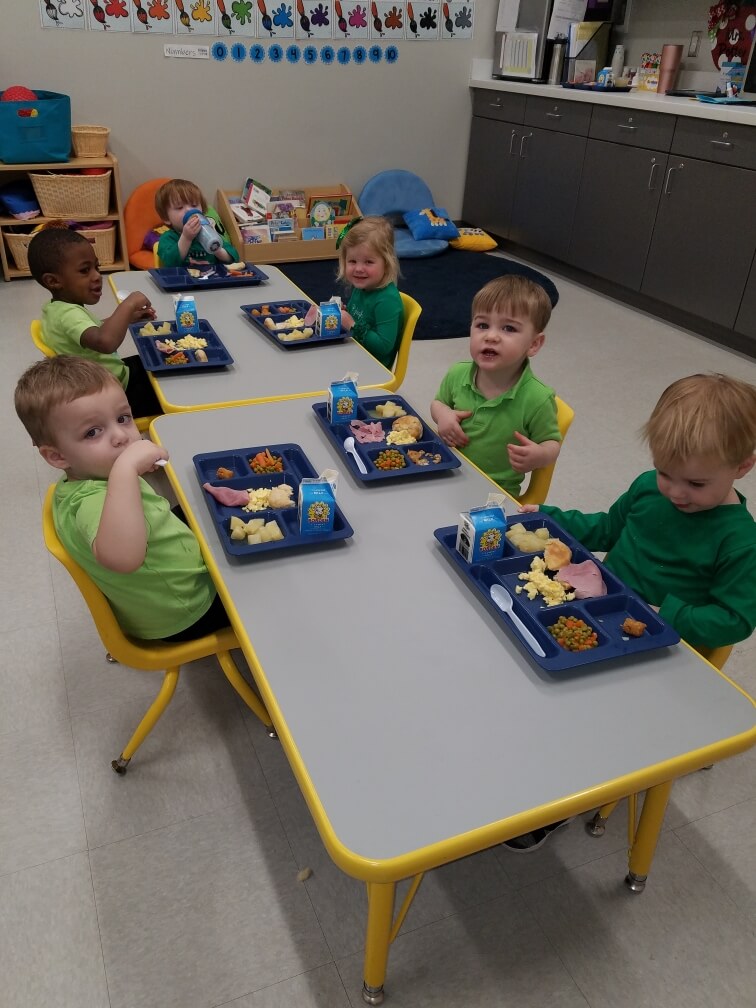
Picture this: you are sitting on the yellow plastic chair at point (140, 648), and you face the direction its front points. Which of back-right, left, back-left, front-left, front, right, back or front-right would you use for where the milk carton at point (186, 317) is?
left

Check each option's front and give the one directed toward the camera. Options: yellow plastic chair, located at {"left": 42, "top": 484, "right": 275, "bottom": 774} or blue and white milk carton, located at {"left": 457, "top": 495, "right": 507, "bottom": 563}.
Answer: the blue and white milk carton

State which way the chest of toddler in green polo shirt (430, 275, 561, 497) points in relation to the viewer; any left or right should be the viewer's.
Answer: facing the viewer and to the left of the viewer

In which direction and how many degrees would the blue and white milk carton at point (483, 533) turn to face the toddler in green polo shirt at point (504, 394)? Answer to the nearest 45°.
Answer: approximately 180°

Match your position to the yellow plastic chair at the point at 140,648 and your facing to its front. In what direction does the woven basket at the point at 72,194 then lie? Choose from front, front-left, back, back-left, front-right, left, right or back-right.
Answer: left

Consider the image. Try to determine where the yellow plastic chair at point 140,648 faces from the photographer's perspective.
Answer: facing to the right of the viewer

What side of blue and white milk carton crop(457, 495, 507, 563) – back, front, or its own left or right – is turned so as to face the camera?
front

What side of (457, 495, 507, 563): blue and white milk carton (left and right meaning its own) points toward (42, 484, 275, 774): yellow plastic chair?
right

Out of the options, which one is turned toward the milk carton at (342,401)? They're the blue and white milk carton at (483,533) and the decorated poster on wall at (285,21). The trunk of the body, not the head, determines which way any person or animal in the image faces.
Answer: the decorated poster on wall

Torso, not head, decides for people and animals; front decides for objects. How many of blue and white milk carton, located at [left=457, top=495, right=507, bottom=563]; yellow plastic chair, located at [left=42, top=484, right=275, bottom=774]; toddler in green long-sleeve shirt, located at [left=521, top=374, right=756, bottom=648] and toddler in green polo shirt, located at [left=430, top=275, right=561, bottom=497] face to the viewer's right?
1

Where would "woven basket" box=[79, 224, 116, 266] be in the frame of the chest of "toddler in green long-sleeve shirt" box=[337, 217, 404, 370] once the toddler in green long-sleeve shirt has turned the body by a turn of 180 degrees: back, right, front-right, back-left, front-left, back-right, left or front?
left

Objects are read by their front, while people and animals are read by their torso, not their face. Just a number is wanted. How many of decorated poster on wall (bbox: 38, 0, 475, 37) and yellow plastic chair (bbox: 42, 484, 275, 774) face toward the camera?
1

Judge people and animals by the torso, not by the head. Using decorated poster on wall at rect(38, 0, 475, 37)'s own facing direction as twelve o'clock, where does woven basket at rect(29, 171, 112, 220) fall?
The woven basket is roughly at 2 o'clock from the decorated poster on wall.

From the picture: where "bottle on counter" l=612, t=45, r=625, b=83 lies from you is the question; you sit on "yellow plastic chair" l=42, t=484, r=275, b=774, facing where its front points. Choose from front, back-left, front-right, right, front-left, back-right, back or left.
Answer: front-left

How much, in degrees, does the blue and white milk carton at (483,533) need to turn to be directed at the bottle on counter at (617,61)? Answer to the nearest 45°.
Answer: approximately 180°

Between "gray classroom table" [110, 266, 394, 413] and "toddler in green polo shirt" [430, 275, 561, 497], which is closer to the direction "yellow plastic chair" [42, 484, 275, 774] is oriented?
the toddler in green polo shirt
